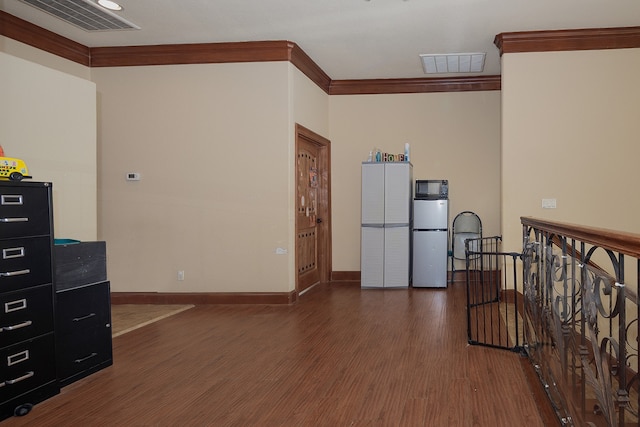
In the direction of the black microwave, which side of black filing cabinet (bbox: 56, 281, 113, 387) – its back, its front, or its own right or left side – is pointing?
left

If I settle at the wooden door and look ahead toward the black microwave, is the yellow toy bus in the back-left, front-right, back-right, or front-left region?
back-right

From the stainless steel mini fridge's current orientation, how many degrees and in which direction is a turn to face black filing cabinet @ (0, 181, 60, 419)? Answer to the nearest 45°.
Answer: approximately 45° to its right

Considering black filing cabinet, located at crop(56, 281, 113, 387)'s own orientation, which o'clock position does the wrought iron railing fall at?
The wrought iron railing is roughly at 12 o'clock from the black filing cabinet.

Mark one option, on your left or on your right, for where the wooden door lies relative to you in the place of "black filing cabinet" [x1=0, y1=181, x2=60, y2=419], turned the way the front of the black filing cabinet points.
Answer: on your left

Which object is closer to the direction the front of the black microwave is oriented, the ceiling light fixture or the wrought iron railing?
the wrought iron railing

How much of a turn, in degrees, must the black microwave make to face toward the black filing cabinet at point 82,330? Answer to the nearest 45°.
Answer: approximately 45° to its right

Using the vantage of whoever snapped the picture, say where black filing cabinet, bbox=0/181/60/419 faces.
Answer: facing the viewer and to the right of the viewer

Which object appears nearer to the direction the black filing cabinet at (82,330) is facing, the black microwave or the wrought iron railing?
the wrought iron railing

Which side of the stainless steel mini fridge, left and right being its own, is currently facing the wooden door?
right

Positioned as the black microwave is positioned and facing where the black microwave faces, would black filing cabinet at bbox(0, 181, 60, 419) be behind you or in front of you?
in front

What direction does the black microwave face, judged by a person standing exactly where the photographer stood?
facing the viewer

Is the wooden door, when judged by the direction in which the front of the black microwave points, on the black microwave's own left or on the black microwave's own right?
on the black microwave's own right

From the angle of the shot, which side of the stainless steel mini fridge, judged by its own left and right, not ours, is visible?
front

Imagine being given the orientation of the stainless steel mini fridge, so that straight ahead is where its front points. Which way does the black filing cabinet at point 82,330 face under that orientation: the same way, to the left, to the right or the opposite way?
to the left

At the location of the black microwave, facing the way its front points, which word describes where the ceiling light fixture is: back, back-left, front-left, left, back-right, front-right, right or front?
front-right
